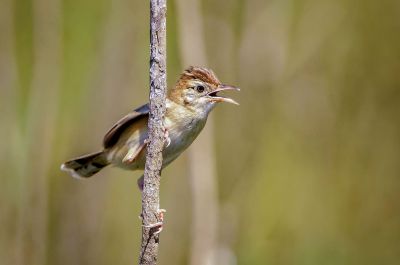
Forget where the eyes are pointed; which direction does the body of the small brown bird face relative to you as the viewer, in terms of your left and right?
facing to the right of the viewer

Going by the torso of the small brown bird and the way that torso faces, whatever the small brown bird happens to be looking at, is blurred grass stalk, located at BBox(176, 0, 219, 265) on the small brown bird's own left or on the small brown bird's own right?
on the small brown bird's own left
